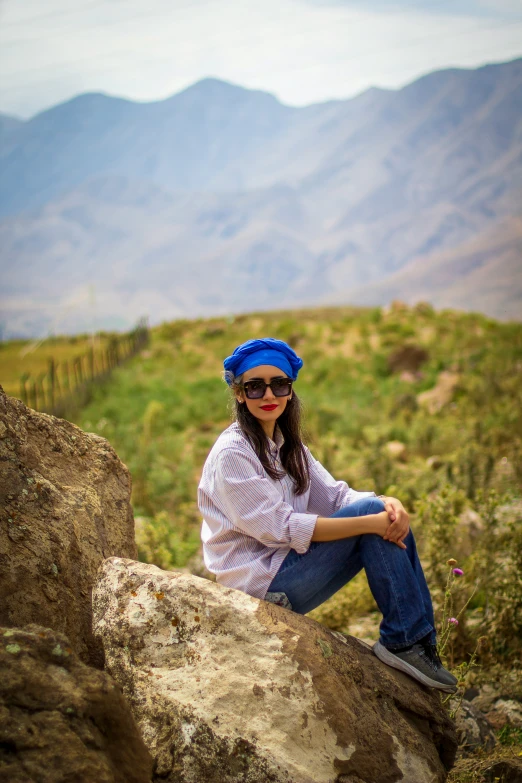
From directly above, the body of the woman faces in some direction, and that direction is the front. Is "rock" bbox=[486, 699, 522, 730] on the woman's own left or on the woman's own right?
on the woman's own left

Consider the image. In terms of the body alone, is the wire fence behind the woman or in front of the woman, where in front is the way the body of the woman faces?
behind

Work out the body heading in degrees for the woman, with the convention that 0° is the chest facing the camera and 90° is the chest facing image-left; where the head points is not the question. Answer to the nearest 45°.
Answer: approximately 315°

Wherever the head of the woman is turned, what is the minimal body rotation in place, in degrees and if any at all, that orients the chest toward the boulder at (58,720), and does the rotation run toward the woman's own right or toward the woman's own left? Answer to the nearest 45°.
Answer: approximately 90° to the woman's own right

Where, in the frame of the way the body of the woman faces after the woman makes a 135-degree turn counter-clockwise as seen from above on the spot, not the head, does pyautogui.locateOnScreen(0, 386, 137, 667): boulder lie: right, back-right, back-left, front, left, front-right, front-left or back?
left
